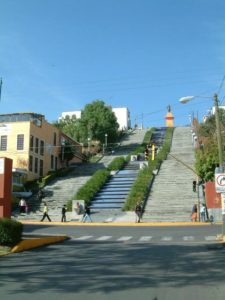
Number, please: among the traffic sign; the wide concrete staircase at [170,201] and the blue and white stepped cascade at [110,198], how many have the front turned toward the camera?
3

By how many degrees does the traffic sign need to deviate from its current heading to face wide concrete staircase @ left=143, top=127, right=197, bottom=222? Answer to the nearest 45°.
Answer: approximately 180°

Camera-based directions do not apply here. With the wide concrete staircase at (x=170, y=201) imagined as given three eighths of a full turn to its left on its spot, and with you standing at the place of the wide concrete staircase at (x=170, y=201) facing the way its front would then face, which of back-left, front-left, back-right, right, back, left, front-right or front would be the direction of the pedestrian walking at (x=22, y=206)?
back-left

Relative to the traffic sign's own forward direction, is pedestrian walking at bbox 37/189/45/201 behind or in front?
behind

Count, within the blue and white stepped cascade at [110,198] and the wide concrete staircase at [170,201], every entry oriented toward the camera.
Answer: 2

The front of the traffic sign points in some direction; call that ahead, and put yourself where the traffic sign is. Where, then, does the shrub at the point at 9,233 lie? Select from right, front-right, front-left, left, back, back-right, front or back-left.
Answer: front-right

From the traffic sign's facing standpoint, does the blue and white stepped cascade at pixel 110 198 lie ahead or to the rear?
to the rear

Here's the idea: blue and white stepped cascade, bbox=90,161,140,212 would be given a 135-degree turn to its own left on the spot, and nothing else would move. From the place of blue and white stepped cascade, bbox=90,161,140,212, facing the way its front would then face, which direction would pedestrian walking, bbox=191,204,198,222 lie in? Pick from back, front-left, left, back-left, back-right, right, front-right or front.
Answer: right

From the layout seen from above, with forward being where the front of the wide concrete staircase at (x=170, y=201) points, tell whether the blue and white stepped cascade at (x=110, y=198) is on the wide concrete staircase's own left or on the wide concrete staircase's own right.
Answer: on the wide concrete staircase's own right
